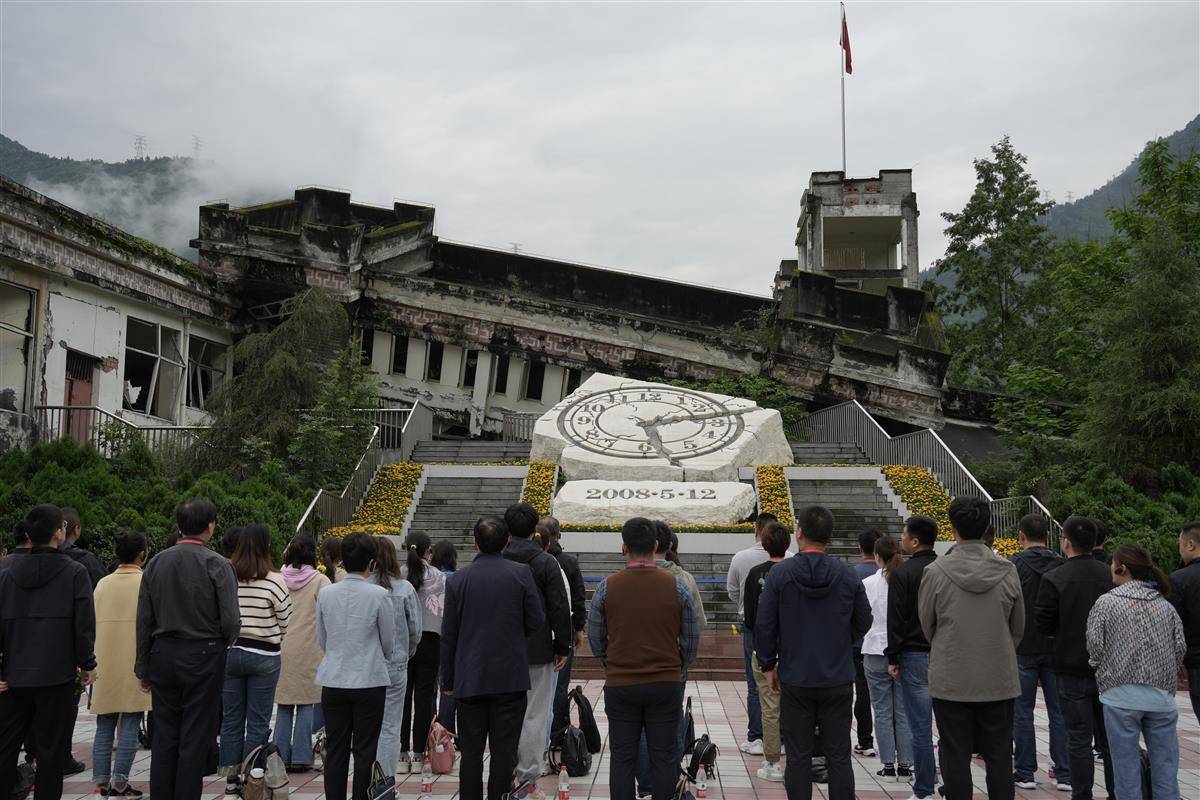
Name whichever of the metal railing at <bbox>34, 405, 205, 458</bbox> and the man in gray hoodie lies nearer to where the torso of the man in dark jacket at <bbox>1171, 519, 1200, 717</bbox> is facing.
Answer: the metal railing

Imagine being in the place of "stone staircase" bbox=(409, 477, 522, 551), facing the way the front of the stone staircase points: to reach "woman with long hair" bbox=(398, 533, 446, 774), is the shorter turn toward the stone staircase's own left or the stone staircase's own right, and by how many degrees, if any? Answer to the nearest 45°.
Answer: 0° — it already faces them

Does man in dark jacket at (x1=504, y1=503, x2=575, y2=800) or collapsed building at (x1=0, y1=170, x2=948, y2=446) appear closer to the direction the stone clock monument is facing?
the man in dark jacket

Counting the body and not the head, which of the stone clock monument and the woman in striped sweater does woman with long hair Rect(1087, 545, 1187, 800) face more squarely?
the stone clock monument

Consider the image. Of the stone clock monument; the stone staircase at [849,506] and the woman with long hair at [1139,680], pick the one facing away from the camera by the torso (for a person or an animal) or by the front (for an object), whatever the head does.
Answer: the woman with long hair

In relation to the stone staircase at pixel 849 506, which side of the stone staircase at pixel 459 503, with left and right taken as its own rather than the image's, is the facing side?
left

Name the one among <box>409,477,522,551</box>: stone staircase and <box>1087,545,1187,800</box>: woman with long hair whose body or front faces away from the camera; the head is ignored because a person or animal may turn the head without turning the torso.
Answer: the woman with long hair

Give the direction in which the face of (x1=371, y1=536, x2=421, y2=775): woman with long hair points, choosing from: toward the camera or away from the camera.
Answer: away from the camera

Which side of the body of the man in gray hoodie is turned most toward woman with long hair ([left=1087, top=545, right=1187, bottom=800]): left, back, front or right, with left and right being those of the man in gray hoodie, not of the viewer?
right

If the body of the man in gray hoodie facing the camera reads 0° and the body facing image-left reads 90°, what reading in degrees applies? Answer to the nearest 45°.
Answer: approximately 180°
